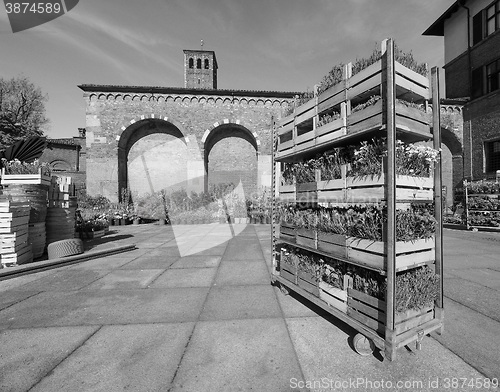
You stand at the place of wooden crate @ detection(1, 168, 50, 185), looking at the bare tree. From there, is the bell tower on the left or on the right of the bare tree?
right

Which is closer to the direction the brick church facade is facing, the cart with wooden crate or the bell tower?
the cart with wooden crate

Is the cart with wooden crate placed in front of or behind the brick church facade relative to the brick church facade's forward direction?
in front

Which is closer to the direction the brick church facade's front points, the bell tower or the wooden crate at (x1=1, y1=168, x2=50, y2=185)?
the wooden crate

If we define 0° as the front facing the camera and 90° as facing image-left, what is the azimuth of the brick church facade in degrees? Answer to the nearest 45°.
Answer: approximately 0°

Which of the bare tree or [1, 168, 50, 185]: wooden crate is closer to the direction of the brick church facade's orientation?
the wooden crate

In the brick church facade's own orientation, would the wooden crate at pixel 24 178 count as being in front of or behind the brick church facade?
in front

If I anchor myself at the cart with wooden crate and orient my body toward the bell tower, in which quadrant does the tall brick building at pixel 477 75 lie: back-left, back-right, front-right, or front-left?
front-right

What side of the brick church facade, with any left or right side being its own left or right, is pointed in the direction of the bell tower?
back

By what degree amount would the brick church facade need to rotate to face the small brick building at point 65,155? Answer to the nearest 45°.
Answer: approximately 135° to its right

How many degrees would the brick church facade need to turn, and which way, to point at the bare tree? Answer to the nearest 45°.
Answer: approximately 135° to its right
